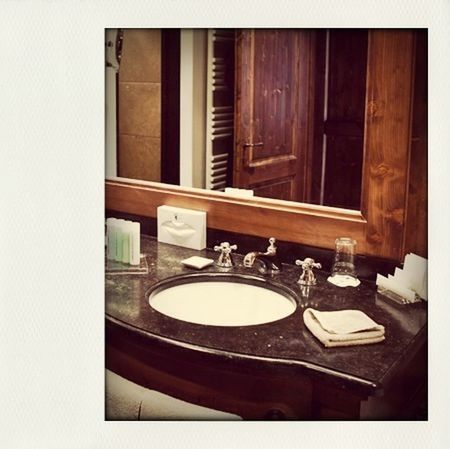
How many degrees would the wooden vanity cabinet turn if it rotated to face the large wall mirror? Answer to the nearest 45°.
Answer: approximately 135° to its right

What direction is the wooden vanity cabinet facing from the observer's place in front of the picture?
facing the viewer and to the left of the viewer

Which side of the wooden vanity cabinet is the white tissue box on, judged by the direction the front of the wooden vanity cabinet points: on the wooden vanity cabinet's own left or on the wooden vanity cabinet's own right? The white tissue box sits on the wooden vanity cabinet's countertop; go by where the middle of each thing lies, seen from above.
on the wooden vanity cabinet's own right

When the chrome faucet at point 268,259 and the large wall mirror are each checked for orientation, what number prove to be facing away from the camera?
0

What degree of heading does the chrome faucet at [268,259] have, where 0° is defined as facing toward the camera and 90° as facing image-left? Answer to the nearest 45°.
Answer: approximately 45°

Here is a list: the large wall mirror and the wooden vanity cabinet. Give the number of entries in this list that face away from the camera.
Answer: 0
